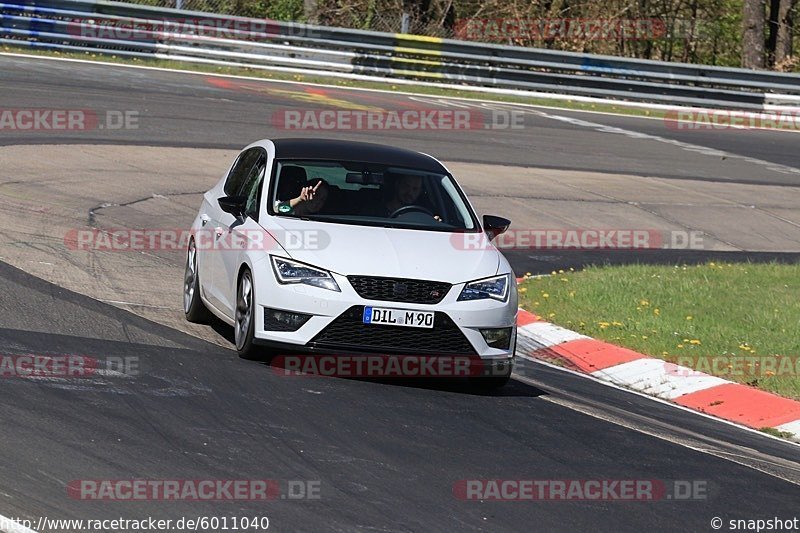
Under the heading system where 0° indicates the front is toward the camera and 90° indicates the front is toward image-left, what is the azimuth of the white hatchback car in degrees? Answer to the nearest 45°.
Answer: approximately 315°

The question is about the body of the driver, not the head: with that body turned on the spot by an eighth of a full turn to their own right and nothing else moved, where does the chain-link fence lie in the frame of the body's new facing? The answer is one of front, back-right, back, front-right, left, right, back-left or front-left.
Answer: back

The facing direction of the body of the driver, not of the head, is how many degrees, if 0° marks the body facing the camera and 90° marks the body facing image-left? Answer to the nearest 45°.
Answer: approximately 315°

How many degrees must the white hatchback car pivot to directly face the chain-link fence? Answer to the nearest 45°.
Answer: approximately 135° to its left

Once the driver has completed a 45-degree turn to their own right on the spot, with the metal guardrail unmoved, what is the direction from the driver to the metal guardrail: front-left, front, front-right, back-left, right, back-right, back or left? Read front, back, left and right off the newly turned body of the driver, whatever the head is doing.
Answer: back

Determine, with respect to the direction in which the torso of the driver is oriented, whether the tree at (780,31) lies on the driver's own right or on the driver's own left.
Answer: on the driver's own left

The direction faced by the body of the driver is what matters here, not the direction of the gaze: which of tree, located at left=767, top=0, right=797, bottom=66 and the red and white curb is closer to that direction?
the red and white curb

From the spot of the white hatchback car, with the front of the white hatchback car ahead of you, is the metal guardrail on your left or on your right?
on your left

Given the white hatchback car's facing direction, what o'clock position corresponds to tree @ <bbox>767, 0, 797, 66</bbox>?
The tree is roughly at 8 o'clock from the white hatchback car.
